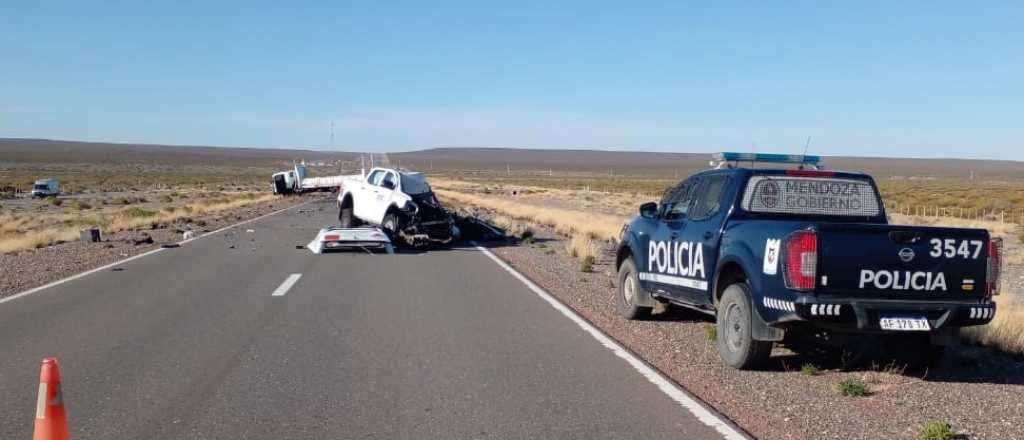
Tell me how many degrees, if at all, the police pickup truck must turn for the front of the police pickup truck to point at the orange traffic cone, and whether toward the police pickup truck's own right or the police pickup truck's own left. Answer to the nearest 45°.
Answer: approximately 90° to the police pickup truck's own left

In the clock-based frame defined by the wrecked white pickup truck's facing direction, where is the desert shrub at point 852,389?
The desert shrub is roughly at 1 o'clock from the wrecked white pickup truck.

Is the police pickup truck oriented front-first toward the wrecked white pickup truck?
yes

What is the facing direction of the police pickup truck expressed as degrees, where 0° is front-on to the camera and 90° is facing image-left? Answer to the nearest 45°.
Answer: approximately 135°

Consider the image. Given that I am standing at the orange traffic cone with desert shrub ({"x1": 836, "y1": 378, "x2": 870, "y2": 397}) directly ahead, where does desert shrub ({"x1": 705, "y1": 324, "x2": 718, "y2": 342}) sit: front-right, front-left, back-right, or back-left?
front-left

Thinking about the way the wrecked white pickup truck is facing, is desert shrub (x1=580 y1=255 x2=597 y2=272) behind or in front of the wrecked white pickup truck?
in front

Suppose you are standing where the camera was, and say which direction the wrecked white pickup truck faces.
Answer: facing the viewer and to the right of the viewer

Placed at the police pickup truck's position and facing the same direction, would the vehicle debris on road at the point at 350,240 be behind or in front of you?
in front
